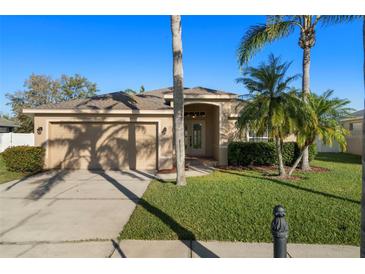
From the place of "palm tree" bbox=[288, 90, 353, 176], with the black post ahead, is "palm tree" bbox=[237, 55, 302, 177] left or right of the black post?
right

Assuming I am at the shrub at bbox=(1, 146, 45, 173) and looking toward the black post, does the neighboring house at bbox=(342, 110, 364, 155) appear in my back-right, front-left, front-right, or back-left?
front-left

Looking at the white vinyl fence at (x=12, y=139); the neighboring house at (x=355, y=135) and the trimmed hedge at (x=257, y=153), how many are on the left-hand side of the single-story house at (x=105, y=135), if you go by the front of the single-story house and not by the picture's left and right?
2

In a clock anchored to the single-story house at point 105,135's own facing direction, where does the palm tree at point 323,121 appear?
The palm tree is roughly at 10 o'clock from the single-story house.

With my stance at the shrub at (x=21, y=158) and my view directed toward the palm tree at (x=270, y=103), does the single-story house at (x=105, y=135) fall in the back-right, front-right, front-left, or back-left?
front-left

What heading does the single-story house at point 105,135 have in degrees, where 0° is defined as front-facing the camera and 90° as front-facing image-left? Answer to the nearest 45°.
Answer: approximately 0°

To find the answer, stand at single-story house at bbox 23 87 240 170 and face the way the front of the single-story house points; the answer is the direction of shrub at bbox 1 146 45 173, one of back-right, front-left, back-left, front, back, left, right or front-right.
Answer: right

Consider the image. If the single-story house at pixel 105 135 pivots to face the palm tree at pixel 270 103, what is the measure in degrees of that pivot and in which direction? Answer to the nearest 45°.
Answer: approximately 45° to its left

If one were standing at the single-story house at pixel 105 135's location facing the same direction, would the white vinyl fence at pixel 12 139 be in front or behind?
behind

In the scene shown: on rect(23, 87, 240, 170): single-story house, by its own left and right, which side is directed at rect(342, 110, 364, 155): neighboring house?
left

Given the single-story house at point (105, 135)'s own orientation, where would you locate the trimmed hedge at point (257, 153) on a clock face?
The trimmed hedge is roughly at 9 o'clock from the single-story house.

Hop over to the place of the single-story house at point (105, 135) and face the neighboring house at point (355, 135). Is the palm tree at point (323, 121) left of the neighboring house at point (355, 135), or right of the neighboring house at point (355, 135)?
right

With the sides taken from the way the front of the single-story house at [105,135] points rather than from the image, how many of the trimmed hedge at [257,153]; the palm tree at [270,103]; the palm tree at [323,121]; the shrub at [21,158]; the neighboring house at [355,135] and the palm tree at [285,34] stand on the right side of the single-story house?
1

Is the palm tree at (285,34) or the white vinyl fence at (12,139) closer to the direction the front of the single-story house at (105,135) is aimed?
the palm tree

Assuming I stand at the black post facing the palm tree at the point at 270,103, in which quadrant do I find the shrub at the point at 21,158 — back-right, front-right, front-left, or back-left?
front-left

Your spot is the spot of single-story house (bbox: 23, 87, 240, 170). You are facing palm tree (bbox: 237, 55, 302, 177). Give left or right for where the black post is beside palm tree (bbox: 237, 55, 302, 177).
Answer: right

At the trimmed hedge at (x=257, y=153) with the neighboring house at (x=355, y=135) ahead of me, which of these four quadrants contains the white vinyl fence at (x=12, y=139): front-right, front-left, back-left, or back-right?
back-left
